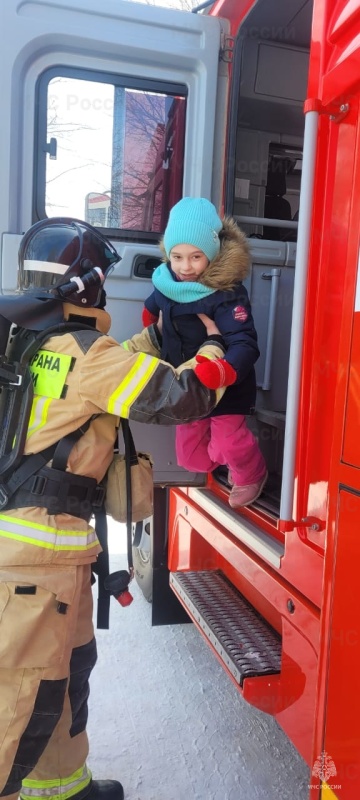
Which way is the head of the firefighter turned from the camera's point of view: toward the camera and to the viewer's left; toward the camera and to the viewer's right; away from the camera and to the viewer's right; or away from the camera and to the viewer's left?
away from the camera and to the viewer's right

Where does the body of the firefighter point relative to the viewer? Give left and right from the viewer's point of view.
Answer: facing away from the viewer and to the right of the viewer

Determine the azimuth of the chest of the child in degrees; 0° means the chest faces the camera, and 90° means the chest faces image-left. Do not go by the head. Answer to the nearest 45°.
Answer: approximately 45°
